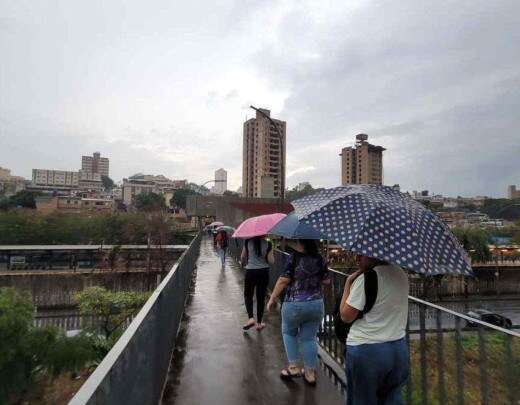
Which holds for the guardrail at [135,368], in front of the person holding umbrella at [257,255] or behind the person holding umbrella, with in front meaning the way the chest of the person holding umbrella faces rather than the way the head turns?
behind

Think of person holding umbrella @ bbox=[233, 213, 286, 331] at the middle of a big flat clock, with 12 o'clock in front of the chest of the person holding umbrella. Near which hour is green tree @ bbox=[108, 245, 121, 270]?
The green tree is roughly at 11 o'clock from the person holding umbrella.

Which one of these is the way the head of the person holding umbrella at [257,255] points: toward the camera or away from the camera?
away from the camera

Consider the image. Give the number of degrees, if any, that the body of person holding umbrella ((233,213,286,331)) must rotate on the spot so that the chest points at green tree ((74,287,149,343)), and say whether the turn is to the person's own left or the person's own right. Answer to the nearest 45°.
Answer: approximately 45° to the person's own left

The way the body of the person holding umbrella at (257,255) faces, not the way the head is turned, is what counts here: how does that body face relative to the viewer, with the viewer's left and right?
facing away from the viewer

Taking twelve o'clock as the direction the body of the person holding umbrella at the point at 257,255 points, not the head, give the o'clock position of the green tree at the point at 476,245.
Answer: The green tree is roughly at 1 o'clock from the person holding umbrella.
